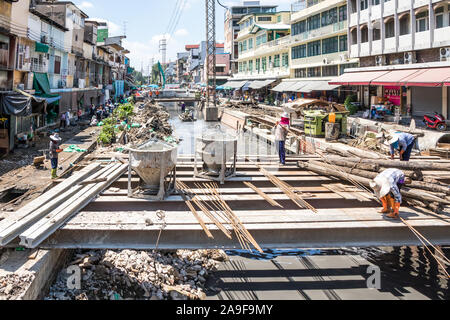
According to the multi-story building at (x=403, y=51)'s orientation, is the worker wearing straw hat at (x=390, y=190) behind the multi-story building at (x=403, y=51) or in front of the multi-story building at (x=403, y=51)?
in front

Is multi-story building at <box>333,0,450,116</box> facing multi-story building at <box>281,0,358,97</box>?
no

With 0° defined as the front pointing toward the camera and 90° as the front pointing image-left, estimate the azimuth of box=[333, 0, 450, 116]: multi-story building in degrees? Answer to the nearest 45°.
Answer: approximately 45°

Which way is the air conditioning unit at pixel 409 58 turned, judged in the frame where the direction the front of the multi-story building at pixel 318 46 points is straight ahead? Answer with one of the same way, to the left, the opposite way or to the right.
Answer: the same way

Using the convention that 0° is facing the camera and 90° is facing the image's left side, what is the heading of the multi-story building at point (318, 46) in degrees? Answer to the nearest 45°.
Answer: approximately 45°

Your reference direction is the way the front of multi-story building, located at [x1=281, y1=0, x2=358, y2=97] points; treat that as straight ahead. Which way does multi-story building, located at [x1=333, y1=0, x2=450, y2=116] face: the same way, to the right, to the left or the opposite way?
the same way

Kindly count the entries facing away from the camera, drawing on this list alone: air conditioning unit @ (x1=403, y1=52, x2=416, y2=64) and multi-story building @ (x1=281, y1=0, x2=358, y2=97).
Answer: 0

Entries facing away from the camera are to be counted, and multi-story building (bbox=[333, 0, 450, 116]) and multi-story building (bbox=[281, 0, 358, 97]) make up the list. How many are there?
0

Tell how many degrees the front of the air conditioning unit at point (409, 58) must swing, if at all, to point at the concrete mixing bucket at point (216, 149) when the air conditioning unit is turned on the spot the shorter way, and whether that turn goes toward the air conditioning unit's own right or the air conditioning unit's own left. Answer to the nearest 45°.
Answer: approximately 45° to the air conditioning unit's own left

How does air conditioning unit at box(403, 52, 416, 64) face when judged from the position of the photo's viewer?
facing the viewer and to the left of the viewer
